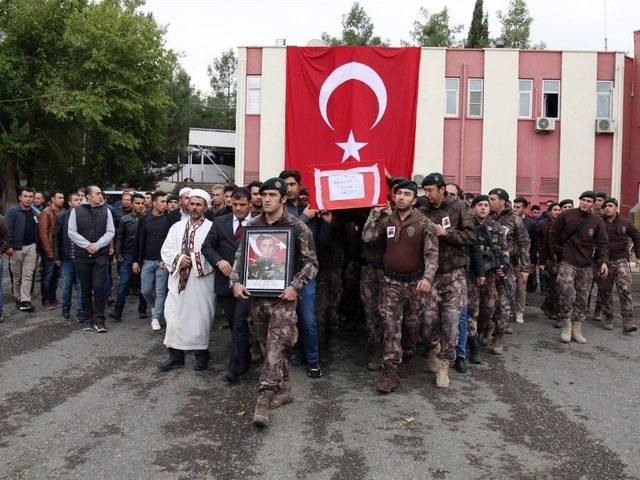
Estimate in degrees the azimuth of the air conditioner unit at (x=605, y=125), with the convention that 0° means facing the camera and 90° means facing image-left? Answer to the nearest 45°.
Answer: approximately 0°

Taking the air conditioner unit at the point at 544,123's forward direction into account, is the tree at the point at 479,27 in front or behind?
behind

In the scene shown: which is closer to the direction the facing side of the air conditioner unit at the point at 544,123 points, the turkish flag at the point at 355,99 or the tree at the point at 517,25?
the turkish flag

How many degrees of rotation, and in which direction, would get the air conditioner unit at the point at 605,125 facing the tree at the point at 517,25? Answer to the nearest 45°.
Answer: approximately 180°

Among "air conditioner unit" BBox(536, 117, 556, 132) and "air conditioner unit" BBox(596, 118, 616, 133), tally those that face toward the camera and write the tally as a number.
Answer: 2

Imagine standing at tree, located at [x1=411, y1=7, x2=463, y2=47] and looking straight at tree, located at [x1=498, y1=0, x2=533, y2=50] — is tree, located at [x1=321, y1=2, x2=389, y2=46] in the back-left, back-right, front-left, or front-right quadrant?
back-left
